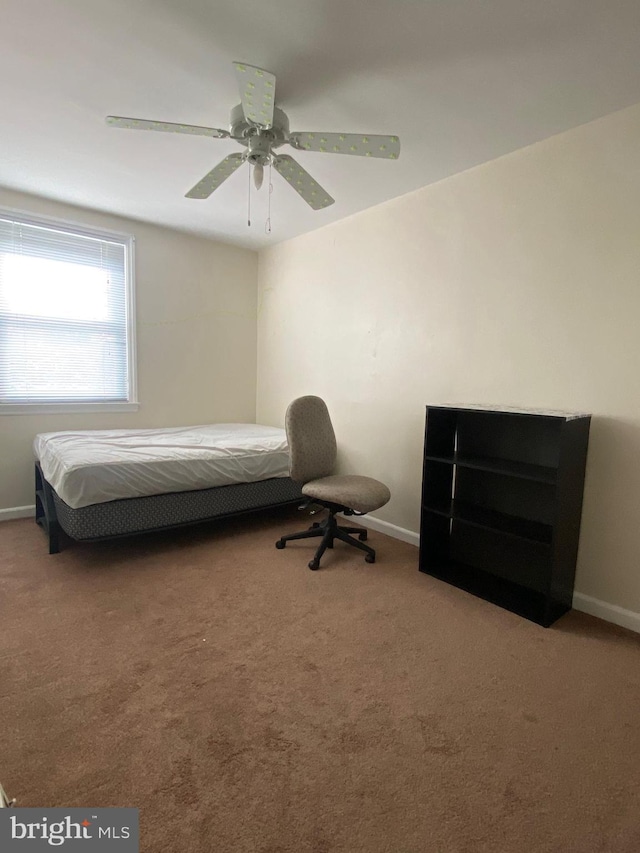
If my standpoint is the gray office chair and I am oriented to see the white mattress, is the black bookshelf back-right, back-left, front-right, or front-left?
back-left

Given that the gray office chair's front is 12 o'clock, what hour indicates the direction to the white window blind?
The white window blind is roughly at 5 o'clock from the gray office chair.

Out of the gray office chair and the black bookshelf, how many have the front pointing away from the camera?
0

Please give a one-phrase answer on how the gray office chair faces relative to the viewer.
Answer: facing the viewer and to the right of the viewer

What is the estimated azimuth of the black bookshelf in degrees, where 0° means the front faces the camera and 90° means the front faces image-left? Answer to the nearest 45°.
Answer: approximately 45°

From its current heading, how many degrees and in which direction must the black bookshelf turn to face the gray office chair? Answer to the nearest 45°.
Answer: approximately 45° to its right

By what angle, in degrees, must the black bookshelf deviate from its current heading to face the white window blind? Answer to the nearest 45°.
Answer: approximately 45° to its right
